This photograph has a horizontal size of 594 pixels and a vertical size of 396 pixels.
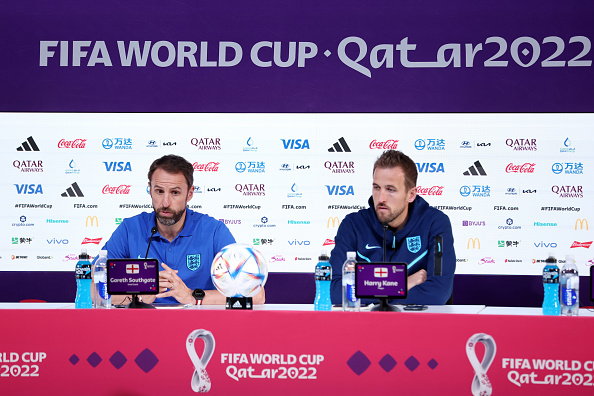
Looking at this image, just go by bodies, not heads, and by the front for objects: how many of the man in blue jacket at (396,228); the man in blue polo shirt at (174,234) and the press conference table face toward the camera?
3

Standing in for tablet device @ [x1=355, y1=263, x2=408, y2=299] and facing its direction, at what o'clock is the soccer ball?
The soccer ball is roughly at 3 o'clock from the tablet device.

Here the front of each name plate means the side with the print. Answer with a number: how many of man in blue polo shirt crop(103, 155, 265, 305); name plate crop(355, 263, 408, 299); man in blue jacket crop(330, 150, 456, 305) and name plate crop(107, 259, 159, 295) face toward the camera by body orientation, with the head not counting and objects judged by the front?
4

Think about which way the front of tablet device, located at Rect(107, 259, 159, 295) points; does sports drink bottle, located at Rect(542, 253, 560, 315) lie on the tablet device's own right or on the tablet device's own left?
on the tablet device's own left

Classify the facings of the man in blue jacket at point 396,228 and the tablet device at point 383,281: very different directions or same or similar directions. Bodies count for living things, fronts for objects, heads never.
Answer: same or similar directions

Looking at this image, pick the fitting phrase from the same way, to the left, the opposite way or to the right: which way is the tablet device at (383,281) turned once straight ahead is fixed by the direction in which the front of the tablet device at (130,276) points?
the same way

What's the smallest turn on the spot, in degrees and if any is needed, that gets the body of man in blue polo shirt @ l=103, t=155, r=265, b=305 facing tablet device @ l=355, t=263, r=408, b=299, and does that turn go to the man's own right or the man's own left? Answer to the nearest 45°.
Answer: approximately 45° to the man's own left

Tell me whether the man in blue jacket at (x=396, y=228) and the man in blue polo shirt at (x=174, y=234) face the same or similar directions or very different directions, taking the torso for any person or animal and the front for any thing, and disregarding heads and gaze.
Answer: same or similar directions

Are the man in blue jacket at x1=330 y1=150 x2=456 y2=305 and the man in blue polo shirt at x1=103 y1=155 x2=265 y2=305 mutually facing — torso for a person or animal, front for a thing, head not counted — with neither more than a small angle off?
no

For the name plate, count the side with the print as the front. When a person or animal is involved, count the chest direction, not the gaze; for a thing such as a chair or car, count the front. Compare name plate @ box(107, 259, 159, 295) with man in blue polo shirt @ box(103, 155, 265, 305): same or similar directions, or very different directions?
same or similar directions

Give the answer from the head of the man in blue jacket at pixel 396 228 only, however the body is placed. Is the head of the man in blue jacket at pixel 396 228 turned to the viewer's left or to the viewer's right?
to the viewer's left

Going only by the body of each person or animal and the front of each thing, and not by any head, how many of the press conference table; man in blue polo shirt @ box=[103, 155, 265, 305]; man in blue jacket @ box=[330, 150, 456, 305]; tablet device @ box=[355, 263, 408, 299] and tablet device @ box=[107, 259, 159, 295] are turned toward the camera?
5

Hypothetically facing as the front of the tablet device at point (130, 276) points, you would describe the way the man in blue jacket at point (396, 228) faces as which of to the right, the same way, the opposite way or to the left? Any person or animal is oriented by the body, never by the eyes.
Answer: the same way

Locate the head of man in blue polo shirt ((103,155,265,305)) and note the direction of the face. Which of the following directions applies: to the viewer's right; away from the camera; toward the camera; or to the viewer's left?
toward the camera

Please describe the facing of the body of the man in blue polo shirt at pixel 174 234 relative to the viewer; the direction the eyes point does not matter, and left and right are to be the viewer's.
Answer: facing the viewer
